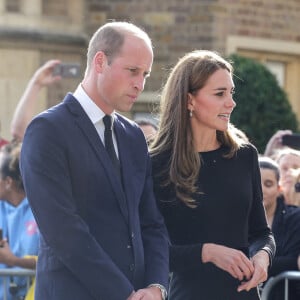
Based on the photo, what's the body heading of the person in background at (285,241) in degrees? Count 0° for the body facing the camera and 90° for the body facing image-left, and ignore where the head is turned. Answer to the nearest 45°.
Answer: approximately 45°

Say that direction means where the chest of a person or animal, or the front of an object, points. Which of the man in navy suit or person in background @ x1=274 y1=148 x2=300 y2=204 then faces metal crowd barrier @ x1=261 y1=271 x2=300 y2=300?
the person in background

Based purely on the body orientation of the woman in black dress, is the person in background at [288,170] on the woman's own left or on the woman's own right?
on the woman's own left

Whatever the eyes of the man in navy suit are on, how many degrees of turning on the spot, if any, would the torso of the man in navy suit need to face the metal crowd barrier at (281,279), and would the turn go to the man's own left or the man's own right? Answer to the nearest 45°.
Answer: approximately 90° to the man's own left

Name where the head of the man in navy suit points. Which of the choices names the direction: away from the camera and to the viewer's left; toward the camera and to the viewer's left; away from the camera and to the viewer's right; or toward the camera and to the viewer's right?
toward the camera and to the viewer's right

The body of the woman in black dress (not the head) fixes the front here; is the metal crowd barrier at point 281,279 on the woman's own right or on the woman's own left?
on the woman's own left

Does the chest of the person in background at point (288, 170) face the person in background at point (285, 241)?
yes

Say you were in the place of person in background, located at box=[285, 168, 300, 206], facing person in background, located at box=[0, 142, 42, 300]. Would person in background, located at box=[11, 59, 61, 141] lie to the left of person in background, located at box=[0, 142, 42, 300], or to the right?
right

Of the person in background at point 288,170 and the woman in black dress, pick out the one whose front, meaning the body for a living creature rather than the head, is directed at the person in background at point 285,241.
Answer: the person in background at point 288,170

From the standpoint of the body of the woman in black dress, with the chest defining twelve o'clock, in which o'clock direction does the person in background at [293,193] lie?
The person in background is roughly at 8 o'clock from the woman in black dress.

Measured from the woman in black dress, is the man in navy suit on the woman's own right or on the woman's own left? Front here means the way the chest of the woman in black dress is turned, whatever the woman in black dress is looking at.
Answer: on the woman's own right
